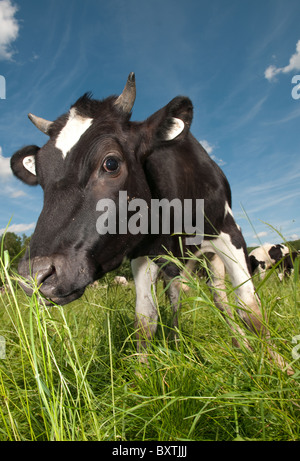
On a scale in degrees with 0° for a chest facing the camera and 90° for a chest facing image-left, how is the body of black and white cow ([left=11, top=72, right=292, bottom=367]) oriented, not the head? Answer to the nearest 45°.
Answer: approximately 45°
